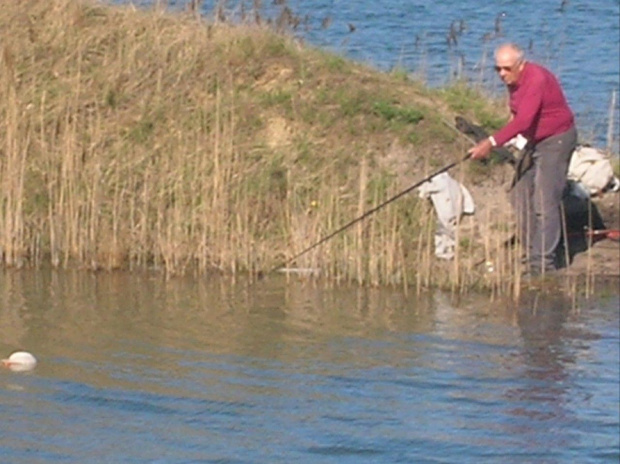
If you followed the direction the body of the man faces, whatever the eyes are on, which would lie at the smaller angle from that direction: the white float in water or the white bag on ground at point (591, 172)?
the white float in water

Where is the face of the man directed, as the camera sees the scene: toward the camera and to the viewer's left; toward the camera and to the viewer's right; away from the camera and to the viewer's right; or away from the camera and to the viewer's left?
toward the camera and to the viewer's left

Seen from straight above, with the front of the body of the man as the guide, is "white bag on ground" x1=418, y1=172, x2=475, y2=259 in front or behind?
in front

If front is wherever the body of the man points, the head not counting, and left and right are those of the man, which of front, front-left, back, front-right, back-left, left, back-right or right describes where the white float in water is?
front-left

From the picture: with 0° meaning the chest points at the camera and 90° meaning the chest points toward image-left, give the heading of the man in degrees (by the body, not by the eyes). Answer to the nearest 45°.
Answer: approximately 90°

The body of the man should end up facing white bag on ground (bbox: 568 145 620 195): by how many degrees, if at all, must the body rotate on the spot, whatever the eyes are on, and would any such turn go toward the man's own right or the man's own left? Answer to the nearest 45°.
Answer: approximately 135° to the man's own right
